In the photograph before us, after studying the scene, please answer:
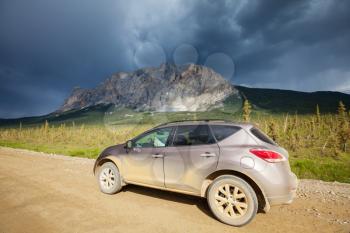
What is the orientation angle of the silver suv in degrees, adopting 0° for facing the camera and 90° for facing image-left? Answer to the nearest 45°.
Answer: approximately 135°
